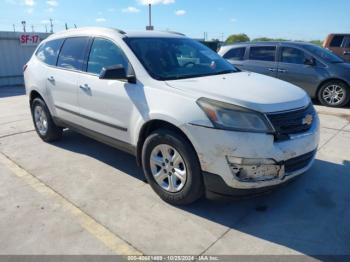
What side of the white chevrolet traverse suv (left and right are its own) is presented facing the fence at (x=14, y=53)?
back

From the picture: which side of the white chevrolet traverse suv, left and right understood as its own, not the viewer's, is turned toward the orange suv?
left

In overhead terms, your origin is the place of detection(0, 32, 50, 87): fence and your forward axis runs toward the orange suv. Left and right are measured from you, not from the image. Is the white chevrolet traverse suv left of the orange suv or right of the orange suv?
right

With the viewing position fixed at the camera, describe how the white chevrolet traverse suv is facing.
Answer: facing the viewer and to the right of the viewer
